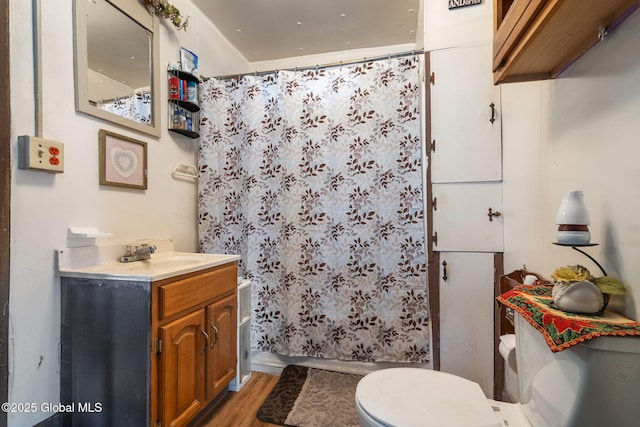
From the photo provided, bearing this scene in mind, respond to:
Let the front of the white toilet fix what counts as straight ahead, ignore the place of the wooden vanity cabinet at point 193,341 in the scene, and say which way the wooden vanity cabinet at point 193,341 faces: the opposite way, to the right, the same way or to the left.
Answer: the opposite way

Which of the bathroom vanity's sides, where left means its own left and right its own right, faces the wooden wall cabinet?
front

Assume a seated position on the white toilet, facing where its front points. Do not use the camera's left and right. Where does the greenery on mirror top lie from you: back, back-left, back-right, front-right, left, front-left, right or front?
front

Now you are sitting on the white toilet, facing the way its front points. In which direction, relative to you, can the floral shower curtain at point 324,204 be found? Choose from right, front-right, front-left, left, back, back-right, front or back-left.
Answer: front-right

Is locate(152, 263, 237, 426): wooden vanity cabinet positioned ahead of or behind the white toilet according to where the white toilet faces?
ahead

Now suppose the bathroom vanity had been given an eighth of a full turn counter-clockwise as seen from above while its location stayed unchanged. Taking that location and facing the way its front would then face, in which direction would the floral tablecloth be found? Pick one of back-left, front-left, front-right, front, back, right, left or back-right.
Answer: front-right

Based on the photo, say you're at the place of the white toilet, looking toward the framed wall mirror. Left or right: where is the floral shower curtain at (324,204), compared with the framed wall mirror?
right

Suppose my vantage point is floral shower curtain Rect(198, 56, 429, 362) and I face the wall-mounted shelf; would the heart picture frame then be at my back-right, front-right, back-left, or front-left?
front-left

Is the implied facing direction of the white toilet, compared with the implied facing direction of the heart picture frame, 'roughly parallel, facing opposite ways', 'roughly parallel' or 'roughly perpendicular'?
roughly parallel, facing opposite ways

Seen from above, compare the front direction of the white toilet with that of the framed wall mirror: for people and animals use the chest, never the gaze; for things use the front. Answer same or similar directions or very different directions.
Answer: very different directions

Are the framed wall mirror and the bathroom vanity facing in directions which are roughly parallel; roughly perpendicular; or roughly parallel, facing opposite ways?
roughly parallel

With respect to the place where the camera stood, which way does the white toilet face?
facing to the left of the viewer

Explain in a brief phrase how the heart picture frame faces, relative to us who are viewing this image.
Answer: facing the viewer and to the right of the viewer

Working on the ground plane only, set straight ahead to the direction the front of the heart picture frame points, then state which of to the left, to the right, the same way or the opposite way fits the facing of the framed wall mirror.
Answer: the same way

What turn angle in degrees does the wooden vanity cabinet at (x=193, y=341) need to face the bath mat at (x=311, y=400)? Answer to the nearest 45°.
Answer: approximately 45° to its left
